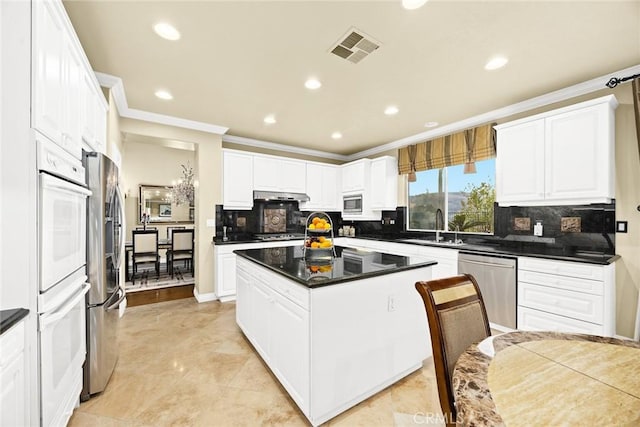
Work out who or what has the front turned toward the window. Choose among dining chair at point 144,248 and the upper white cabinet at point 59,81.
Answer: the upper white cabinet

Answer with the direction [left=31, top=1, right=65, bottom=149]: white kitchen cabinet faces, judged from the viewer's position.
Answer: facing to the right of the viewer

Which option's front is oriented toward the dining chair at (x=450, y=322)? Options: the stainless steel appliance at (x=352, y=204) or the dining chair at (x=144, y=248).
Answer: the stainless steel appliance

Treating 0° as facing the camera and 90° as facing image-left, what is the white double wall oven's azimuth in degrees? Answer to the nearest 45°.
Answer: approximately 270°

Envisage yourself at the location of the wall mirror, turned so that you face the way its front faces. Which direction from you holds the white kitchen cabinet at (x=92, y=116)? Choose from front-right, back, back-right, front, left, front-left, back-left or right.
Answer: front

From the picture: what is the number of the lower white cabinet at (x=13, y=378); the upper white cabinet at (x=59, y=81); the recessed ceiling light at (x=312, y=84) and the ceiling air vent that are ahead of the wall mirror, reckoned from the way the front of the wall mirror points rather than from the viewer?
4

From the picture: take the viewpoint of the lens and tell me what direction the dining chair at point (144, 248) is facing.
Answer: facing away from the viewer

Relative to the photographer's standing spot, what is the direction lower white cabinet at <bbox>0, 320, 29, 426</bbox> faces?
facing to the right of the viewer

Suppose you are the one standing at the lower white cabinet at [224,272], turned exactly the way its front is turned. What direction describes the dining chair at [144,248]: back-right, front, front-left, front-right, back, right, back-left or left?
back-right

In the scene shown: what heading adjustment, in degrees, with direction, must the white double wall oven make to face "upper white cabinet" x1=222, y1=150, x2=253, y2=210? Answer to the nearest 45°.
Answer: approximately 45° to its left

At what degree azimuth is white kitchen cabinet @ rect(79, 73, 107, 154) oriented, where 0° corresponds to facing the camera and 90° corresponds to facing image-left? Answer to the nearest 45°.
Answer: approximately 270°

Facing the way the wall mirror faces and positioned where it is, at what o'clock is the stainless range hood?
The stainless range hood is roughly at 11 o'clock from the wall mirror.

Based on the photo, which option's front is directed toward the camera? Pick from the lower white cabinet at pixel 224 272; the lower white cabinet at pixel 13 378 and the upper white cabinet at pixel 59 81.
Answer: the lower white cabinet at pixel 224 272

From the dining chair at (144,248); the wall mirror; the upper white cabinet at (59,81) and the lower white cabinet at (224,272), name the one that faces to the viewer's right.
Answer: the upper white cabinet

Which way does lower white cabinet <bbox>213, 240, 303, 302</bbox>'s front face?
toward the camera

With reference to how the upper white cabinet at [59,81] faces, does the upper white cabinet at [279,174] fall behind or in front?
in front

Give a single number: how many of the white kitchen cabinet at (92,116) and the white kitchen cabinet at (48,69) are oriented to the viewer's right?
2

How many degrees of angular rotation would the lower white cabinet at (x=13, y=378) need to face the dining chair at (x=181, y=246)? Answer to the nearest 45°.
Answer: approximately 45° to its left

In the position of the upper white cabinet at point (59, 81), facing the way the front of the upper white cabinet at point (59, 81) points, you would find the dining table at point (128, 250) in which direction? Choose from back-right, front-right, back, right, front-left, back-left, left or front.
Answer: left

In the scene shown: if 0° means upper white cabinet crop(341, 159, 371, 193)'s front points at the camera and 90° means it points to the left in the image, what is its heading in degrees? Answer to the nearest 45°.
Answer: approximately 45°
